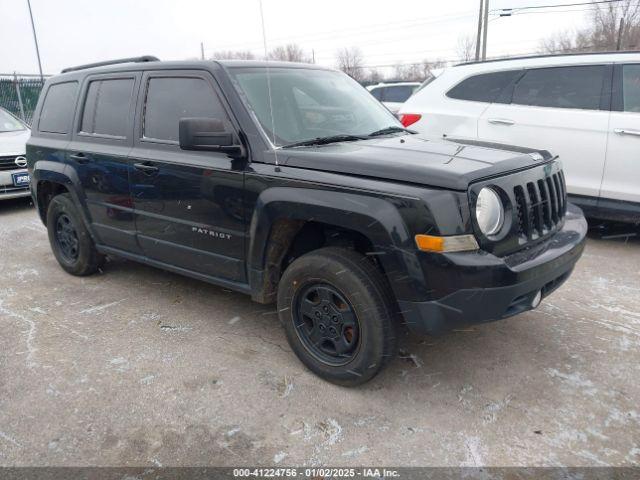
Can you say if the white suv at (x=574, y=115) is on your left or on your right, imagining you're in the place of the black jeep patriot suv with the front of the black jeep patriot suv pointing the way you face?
on your left

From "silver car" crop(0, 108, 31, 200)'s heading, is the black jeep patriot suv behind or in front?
in front

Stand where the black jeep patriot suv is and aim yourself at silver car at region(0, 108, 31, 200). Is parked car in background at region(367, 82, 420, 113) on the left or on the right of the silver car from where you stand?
right

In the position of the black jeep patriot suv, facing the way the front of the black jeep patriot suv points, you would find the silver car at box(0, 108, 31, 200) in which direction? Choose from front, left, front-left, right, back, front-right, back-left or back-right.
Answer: back

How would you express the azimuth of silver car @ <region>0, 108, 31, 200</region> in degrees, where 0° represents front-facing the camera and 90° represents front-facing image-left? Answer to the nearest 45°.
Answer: approximately 315°

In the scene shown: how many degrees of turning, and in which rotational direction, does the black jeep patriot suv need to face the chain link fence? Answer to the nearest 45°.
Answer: approximately 180°

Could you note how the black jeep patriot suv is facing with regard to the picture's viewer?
facing the viewer and to the right of the viewer

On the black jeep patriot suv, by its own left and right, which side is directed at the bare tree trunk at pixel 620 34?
left

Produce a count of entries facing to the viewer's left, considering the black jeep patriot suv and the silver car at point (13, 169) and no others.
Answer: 0

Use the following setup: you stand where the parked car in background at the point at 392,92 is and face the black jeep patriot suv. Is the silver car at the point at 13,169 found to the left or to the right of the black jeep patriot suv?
right

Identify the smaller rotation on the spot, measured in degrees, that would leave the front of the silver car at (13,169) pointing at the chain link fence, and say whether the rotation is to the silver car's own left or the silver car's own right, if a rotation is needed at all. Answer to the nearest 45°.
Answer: approximately 135° to the silver car's own left

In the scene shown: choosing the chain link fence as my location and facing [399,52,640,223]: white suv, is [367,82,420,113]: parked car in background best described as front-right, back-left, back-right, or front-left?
front-left

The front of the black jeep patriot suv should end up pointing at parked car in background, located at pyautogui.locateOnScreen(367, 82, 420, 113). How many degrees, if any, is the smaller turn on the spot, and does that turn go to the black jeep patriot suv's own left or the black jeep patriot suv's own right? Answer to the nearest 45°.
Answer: approximately 135° to the black jeep patriot suv's own left
